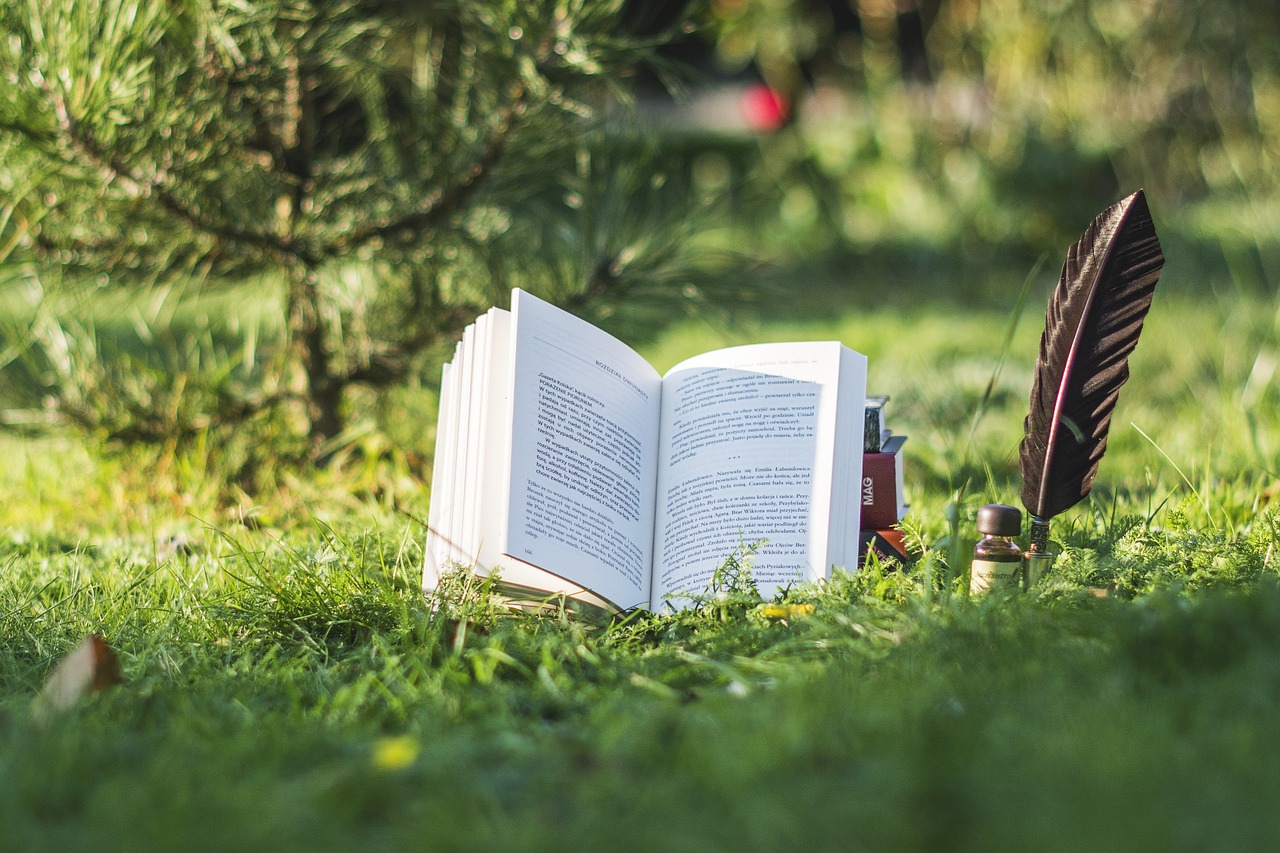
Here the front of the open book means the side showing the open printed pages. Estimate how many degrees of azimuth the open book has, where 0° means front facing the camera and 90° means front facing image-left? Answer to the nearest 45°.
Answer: approximately 0°

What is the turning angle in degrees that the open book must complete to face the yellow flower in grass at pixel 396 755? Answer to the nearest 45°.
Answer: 0° — it already faces it

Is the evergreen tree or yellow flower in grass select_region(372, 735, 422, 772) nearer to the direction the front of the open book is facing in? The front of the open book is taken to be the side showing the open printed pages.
the yellow flower in grass
